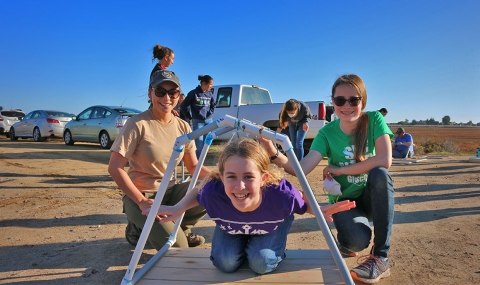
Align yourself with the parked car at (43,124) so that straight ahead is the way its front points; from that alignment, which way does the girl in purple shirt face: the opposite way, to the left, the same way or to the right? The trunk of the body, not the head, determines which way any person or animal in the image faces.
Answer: to the left

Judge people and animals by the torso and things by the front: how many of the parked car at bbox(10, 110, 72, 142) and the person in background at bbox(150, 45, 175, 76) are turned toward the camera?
0

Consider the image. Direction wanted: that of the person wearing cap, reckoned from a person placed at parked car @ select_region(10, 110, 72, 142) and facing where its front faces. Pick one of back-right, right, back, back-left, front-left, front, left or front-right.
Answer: back-left

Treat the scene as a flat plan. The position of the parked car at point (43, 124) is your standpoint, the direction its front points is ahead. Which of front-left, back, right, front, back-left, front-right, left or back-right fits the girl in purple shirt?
back-left

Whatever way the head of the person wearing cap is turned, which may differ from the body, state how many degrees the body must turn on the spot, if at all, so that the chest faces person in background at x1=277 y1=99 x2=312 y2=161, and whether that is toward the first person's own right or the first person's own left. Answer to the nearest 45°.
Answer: approximately 90° to the first person's own left

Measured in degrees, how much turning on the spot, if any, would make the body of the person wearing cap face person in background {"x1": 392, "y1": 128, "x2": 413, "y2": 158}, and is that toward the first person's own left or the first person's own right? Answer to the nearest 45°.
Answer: approximately 90° to the first person's own left

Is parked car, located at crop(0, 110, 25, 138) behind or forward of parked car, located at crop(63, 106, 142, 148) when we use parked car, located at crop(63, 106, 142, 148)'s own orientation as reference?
forward

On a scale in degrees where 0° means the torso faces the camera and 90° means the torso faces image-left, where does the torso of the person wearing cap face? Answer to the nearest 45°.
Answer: approximately 315°

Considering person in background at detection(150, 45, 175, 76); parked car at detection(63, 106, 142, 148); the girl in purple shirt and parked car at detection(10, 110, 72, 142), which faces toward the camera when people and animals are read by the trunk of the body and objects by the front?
the girl in purple shirt

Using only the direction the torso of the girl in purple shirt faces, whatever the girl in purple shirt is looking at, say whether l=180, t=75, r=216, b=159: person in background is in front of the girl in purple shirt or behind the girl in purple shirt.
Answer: behind

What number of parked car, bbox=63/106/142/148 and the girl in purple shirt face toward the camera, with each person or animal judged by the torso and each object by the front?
1

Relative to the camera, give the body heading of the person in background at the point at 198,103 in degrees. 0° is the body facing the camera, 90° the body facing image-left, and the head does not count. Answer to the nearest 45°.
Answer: approximately 315°
